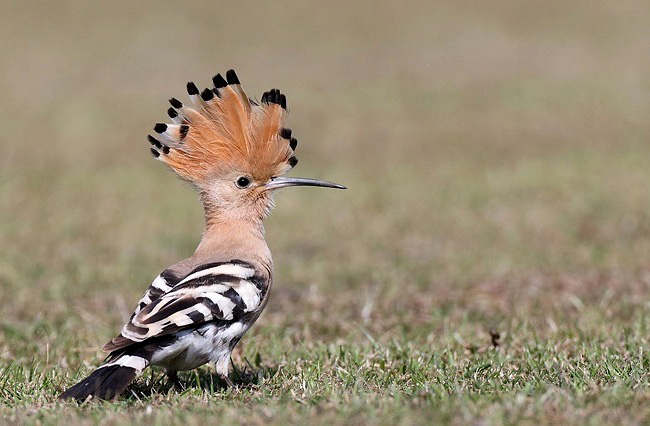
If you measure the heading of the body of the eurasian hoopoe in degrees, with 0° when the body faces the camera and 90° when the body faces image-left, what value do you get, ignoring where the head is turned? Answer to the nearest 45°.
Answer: approximately 270°
